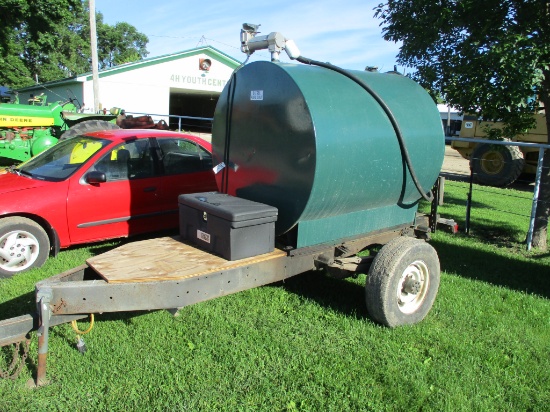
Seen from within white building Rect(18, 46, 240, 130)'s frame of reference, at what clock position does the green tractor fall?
The green tractor is roughly at 2 o'clock from the white building.

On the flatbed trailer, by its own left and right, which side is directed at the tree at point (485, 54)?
back

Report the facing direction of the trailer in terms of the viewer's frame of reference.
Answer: facing the viewer and to the left of the viewer

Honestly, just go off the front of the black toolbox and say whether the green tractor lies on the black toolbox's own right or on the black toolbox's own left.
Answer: on the black toolbox's own right

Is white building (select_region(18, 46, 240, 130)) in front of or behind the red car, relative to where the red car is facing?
behind

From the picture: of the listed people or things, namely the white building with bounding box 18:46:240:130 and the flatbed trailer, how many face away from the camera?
0

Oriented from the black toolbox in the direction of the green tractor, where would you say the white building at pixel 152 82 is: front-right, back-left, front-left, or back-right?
front-right

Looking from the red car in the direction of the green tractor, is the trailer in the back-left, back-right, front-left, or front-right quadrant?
back-right

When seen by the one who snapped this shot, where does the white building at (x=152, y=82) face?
facing the viewer and to the right of the viewer

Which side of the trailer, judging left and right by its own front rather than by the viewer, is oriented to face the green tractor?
right
